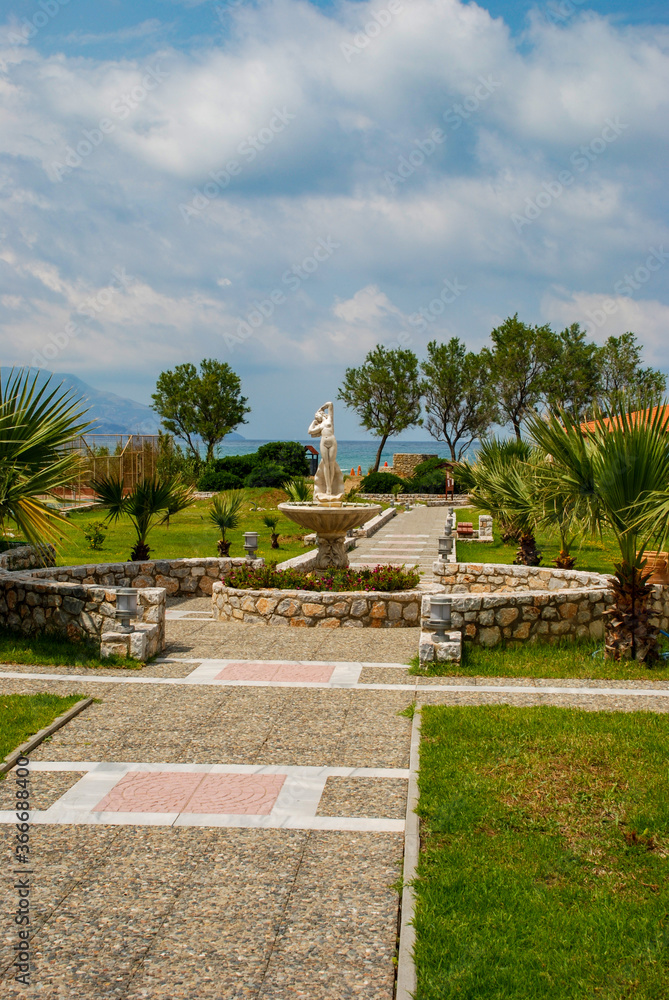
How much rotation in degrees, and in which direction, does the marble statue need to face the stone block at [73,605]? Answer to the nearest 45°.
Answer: approximately 45° to its right

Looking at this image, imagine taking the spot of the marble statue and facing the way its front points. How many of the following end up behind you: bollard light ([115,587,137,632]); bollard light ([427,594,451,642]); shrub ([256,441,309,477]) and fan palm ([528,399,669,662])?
1

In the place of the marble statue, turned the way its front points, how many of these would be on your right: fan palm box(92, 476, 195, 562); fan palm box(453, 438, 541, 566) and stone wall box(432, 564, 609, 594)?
1

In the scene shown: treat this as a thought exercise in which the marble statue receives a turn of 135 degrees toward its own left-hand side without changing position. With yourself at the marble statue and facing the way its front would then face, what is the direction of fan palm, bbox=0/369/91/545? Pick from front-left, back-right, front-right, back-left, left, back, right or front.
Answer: back

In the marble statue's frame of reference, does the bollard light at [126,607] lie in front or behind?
in front

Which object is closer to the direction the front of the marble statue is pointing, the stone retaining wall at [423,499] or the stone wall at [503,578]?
the stone wall

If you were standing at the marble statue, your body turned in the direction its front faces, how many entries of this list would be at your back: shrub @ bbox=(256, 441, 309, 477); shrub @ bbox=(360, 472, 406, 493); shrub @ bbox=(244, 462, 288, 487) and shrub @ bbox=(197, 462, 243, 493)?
4

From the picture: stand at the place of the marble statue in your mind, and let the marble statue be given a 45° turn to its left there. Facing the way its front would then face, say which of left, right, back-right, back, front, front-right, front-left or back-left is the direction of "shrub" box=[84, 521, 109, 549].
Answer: back

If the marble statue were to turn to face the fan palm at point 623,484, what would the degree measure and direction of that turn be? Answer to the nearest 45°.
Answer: approximately 45° to its left

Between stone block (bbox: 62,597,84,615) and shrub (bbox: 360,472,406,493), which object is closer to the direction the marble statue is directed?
the stone block

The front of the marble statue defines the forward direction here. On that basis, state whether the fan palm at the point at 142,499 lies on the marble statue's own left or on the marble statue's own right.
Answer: on the marble statue's own right

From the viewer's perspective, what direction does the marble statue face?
toward the camera

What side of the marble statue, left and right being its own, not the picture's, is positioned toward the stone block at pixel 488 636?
front

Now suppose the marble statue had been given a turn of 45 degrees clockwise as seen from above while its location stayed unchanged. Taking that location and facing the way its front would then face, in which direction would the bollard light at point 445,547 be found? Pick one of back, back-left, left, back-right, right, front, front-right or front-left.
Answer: back

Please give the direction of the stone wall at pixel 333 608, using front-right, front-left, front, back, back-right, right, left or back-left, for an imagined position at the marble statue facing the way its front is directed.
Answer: front

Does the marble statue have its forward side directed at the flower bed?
yes

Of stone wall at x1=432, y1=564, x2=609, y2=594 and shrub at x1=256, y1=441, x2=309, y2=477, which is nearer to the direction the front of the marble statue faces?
the stone wall
